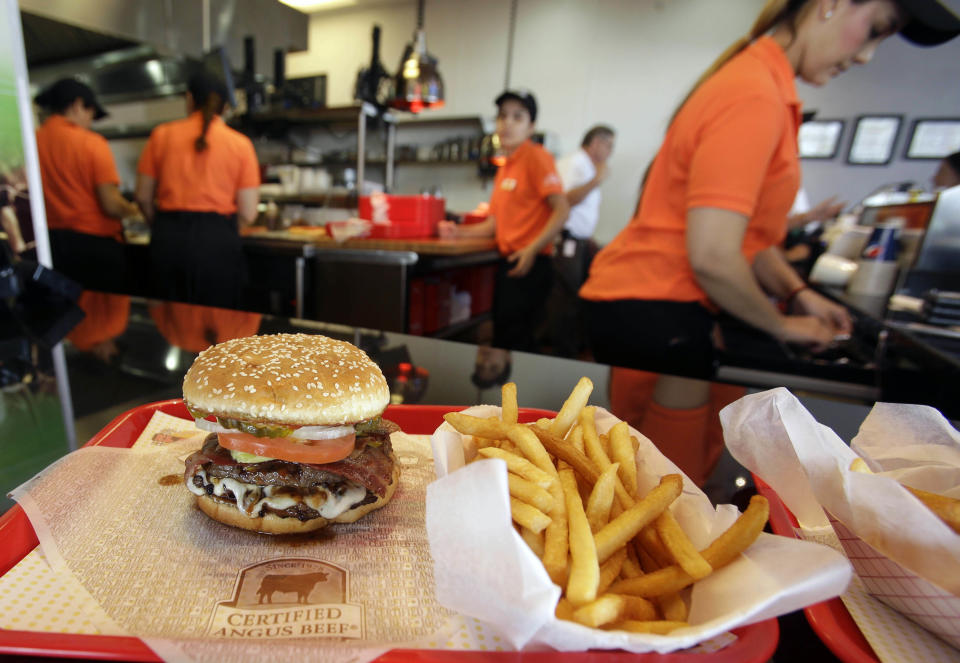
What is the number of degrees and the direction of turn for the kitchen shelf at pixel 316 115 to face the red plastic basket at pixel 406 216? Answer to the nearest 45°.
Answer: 0° — it already faces it

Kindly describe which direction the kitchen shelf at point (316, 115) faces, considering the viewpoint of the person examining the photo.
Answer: facing the viewer

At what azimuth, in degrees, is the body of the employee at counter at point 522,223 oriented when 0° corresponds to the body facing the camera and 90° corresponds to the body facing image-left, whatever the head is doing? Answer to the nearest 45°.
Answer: approximately 45°

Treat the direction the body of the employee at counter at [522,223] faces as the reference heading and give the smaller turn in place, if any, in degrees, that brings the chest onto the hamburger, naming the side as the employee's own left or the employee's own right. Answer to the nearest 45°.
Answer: approximately 45° to the employee's own left

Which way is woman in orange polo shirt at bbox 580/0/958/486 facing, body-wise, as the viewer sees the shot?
to the viewer's right

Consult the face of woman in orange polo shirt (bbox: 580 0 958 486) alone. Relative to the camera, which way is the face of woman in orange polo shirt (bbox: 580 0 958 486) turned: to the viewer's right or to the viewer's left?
to the viewer's right

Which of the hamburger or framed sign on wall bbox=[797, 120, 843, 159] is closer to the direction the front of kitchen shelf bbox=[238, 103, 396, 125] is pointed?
the hamburger

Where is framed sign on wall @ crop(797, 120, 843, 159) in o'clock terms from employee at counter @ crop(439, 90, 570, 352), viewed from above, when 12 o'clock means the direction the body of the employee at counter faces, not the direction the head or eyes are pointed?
The framed sign on wall is roughly at 6 o'clock from the employee at counter.

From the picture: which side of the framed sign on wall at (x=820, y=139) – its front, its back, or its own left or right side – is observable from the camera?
front

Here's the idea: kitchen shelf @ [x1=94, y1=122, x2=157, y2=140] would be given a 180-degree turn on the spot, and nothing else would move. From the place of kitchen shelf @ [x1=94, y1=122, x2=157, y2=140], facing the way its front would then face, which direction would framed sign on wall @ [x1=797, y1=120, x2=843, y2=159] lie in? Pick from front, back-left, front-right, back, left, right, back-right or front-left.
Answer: back-right

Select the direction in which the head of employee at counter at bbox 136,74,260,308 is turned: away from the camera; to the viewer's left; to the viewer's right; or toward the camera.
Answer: away from the camera

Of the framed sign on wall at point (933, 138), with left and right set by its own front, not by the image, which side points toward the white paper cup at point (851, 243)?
front

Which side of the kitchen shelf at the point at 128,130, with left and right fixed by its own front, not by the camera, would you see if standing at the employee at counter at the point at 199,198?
front

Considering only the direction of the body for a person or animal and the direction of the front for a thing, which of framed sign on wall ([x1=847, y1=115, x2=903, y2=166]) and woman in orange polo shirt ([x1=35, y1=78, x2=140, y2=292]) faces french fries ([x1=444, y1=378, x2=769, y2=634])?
the framed sign on wall

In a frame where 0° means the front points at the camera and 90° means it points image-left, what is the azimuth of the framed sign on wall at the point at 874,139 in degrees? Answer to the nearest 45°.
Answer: approximately 0°

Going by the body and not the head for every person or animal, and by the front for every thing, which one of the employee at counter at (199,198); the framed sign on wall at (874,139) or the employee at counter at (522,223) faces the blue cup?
the framed sign on wall

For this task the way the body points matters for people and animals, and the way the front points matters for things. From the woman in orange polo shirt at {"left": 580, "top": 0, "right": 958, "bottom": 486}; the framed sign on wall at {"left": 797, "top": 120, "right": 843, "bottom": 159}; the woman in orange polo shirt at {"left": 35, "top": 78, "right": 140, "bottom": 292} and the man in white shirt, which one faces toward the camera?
the framed sign on wall

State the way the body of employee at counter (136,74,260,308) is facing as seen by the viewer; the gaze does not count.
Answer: away from the camera

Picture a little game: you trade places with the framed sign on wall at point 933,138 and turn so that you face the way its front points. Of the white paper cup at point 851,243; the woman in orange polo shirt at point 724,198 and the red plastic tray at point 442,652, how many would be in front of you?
3

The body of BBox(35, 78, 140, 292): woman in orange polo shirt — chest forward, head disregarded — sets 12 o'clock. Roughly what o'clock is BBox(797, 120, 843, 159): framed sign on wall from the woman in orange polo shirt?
The framed sign on wall is roughly at 2 o'clock from the woman in orange polo shirt.
